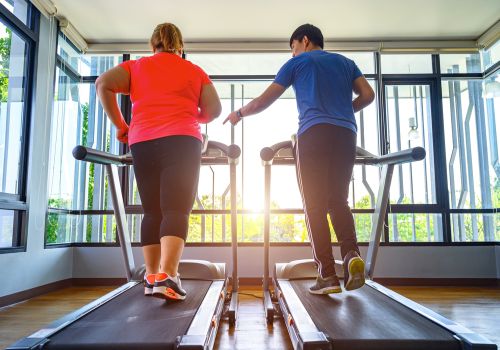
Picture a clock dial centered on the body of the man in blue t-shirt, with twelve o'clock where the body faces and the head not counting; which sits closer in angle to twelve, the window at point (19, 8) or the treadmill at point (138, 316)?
the window

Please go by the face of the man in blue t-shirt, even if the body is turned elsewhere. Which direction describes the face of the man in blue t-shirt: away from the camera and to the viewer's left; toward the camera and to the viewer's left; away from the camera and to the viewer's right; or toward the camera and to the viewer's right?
away from the camera and to the viewer's left

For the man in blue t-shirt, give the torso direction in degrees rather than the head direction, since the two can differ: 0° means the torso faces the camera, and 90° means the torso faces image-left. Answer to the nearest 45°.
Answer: approximately 135°

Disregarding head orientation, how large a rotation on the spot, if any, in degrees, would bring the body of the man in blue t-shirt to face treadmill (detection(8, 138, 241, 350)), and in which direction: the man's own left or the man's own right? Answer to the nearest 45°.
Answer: approximately 45° to the man's own left

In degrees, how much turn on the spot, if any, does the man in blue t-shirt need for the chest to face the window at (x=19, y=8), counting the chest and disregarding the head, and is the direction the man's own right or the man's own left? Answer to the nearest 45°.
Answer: approximately 45° to the man's own left

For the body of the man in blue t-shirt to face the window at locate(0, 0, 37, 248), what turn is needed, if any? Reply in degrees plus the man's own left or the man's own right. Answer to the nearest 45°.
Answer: approximately 45° to the man's own left

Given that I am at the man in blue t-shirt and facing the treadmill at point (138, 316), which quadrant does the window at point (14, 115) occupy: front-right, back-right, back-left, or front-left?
front-right
